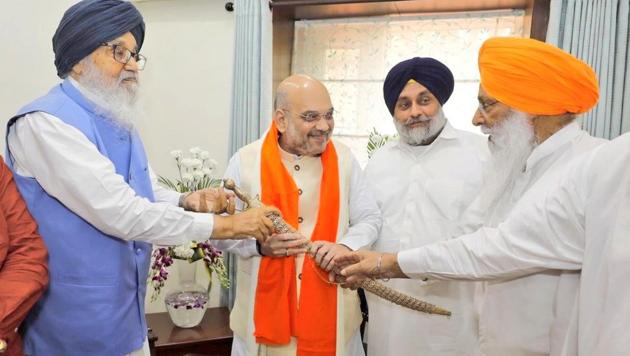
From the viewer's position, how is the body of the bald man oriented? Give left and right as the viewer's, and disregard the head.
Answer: facing the viewer

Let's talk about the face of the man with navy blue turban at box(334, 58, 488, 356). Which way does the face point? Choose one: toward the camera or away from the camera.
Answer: toward the camera

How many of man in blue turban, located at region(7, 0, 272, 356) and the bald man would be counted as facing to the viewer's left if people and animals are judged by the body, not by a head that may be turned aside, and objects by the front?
0

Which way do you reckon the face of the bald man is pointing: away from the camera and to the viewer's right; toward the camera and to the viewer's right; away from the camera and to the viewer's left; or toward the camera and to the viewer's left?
toward the camera and to the viewer's right

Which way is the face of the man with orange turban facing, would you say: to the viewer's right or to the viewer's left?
to the viewer's left

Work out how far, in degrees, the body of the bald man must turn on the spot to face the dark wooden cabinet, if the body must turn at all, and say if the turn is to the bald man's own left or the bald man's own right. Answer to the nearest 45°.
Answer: approximately 135° to the bald man's own right

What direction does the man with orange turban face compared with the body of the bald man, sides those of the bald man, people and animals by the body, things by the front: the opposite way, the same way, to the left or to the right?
to the right

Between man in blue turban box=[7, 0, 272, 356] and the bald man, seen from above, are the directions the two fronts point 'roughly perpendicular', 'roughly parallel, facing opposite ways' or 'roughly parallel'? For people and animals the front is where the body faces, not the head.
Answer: roughly perpendicular

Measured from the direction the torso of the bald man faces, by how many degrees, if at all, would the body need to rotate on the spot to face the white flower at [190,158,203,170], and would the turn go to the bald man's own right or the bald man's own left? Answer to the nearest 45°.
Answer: approximately 135° to the bald man's own right

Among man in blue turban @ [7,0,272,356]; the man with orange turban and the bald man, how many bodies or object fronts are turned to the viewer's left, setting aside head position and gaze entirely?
1

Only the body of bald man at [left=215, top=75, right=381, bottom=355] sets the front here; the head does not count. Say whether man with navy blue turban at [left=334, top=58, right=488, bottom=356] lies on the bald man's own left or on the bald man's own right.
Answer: on the bald man's own left

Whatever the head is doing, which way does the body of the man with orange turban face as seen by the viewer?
to the viewer's left

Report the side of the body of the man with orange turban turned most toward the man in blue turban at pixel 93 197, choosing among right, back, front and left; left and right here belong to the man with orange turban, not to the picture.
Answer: front
